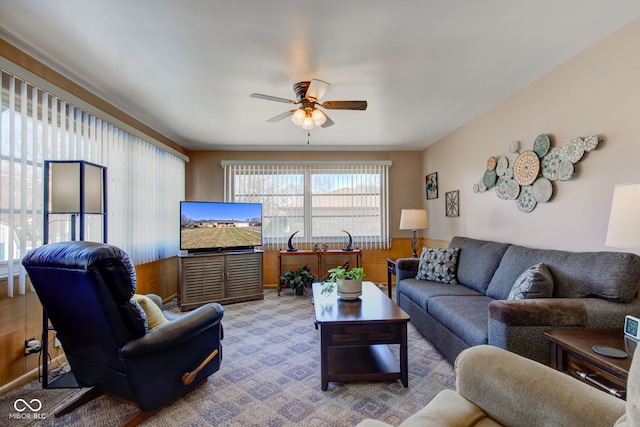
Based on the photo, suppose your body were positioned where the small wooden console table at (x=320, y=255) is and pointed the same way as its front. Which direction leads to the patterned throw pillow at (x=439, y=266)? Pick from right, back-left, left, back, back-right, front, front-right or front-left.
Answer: front-left

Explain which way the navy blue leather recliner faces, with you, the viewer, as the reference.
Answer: facing away from the viewer and to the right of the viewer

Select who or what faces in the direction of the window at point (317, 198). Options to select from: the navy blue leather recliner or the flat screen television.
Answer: the navy blue leather recliner

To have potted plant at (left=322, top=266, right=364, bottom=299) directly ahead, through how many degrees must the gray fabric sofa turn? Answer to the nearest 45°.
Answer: approximately 45° to its right

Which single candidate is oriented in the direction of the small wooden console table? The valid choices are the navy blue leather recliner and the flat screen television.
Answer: the navy blue leather recliner

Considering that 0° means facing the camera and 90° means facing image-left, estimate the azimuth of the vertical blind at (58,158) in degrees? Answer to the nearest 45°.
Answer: approximately 315°

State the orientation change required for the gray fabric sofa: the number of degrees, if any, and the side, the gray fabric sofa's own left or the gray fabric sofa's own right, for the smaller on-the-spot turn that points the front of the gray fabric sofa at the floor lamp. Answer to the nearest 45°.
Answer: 0° — it already faces it

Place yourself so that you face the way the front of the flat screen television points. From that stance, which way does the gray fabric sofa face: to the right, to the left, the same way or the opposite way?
to the right

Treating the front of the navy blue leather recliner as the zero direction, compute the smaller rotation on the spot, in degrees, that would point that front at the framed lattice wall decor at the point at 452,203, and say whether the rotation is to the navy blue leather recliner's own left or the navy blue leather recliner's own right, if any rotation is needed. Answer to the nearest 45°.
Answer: approximately 45° to the navy blue leather recliner's own right

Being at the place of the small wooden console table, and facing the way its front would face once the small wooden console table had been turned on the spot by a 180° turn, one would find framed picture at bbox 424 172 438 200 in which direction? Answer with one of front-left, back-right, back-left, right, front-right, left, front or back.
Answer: right

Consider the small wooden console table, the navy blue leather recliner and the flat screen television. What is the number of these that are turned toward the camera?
2

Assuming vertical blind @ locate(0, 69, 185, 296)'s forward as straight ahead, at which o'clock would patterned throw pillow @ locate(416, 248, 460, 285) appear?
The patterned throw pillow is roughly at 11 o'clock from the vertical blind.
